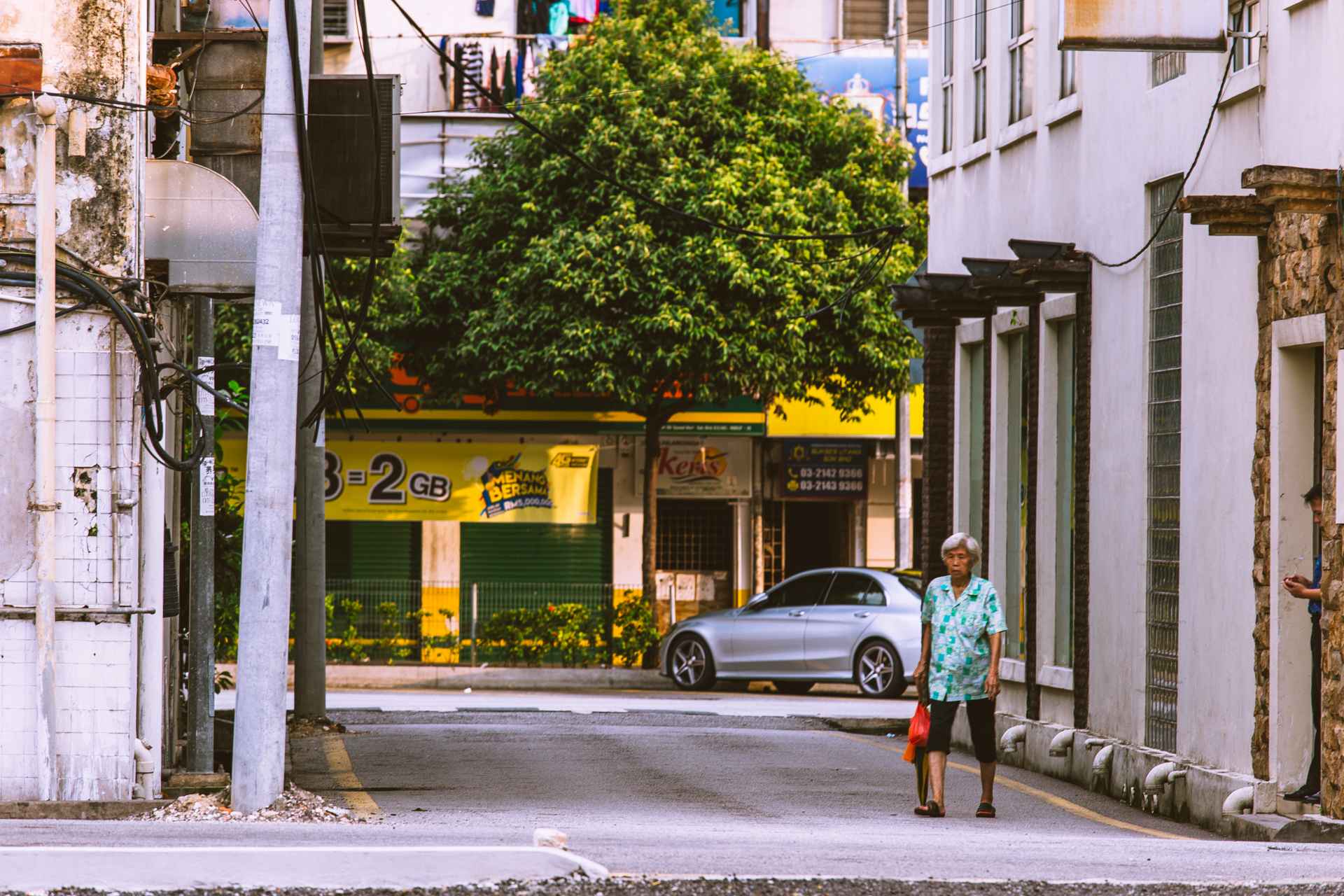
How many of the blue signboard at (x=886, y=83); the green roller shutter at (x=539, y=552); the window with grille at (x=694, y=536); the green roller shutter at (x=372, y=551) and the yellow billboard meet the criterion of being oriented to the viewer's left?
0

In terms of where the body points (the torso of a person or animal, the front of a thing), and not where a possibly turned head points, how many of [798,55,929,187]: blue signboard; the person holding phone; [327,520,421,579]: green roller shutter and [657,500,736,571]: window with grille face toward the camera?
3

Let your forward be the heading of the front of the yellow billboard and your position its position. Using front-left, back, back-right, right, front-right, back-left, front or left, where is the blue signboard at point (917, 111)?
left

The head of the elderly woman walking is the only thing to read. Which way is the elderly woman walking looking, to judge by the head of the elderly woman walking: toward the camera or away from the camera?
toward the camera

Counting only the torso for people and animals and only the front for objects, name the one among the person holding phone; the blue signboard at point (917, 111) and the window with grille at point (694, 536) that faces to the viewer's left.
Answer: the person holding phone

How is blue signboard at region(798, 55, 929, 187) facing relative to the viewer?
toward the camera

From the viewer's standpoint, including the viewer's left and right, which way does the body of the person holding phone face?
facing to the left of the viewer

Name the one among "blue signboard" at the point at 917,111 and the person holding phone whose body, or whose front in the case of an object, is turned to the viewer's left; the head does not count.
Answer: the person holding phone

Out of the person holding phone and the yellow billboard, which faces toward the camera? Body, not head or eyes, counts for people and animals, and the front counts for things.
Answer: the yellow billboard

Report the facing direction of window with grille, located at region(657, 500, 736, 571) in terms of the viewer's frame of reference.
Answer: facing the viewer

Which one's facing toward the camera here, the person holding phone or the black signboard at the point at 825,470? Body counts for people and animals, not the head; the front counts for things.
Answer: the black signboard

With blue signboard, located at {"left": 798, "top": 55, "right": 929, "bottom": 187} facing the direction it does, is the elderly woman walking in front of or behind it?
in front

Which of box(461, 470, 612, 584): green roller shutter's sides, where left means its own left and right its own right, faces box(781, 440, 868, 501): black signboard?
left

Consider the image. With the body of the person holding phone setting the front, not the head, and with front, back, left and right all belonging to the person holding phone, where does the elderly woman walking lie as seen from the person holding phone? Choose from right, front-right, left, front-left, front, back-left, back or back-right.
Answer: front

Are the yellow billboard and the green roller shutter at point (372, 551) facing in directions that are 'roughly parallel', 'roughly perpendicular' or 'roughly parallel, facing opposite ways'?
roughly parallel

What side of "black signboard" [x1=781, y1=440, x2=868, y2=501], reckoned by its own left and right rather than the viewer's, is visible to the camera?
front
